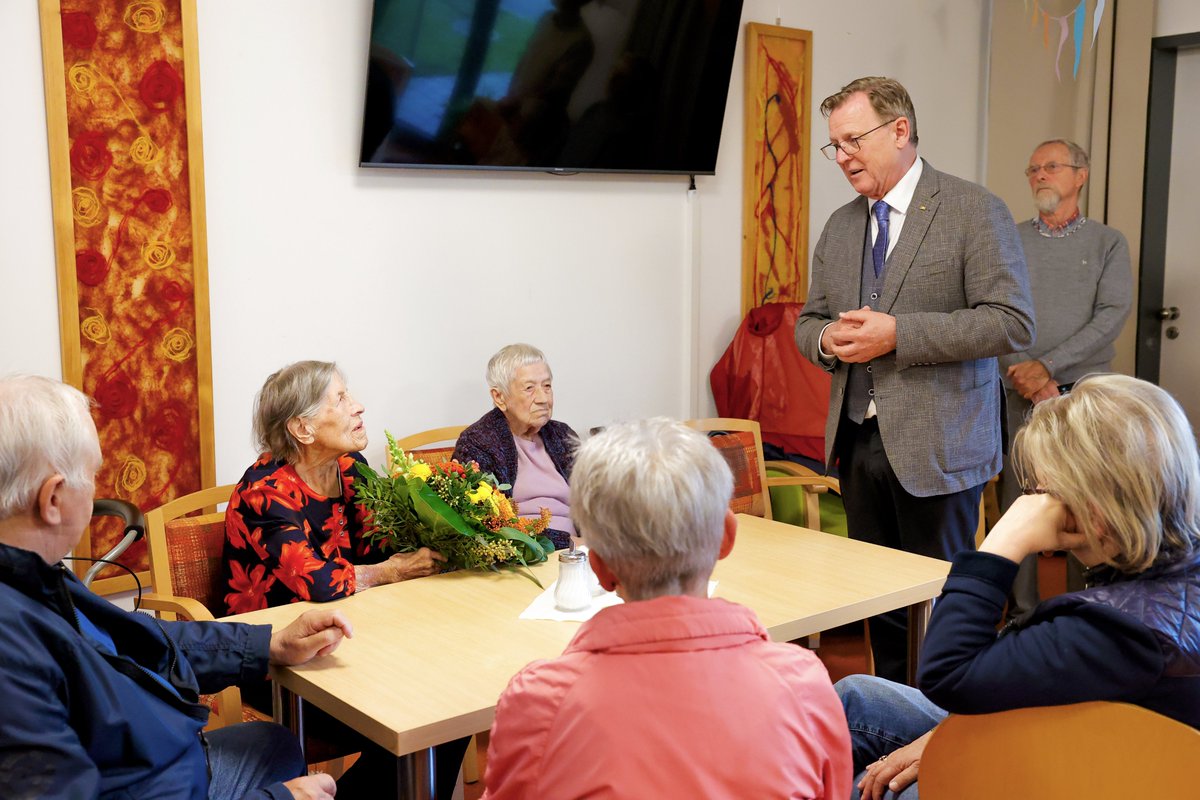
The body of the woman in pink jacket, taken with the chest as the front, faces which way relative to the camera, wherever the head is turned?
away from the camera

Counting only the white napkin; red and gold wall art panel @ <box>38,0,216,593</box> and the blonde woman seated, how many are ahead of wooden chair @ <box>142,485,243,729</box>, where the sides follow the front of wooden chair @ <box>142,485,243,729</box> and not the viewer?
2

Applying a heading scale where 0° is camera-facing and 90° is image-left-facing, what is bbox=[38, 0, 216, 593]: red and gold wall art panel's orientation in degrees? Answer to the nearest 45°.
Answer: approximately 0°

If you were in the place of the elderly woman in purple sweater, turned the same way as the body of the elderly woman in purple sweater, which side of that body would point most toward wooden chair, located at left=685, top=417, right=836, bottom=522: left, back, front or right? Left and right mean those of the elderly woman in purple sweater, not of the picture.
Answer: left

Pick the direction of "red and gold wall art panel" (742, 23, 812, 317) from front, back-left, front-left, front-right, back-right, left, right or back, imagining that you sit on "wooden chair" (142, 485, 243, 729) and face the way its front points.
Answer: left

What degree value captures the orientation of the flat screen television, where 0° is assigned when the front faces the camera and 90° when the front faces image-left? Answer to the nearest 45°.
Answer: approximately 0°

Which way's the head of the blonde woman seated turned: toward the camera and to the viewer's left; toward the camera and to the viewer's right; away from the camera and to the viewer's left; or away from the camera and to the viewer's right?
away from the camera and to the viewer's left

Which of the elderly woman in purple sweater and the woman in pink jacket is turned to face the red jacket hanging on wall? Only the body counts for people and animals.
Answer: the woman in pink jacket

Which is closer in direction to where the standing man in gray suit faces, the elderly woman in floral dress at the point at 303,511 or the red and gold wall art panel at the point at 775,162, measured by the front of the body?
the elderly woman in floral dress

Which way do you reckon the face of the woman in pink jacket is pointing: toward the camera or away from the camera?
away from the camera

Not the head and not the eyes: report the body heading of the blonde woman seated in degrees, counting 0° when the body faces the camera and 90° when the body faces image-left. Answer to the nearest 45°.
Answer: approximately 90°

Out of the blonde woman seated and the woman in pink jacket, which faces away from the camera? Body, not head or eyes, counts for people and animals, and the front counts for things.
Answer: the woman in pink jacket

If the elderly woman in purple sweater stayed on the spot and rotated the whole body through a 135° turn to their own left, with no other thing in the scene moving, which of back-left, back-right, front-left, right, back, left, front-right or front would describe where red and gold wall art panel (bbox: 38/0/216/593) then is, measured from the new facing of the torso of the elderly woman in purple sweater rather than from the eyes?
left

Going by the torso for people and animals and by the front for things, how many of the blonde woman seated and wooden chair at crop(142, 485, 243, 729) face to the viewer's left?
1

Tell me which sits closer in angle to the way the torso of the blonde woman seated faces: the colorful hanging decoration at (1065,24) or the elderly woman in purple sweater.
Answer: the elderly woman in purple sweater
